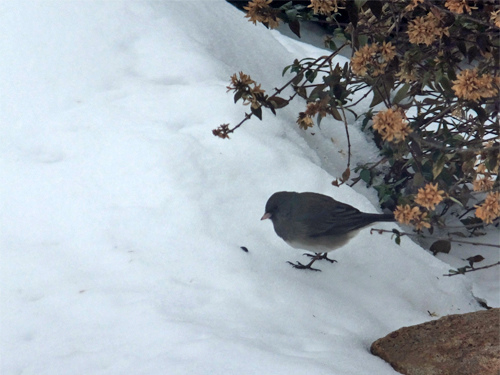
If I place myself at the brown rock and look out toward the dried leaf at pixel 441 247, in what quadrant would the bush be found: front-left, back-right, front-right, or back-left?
front-left

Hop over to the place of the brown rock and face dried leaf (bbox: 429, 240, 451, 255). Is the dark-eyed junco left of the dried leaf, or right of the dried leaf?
left

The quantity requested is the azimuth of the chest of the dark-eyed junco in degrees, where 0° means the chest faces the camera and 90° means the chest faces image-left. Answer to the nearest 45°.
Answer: approximately 90°

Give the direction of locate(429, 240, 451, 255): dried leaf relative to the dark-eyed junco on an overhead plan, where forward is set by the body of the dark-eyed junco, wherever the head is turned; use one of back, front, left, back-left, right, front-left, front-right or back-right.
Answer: back-right

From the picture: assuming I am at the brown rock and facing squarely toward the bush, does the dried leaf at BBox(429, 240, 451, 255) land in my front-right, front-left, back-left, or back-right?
front-right

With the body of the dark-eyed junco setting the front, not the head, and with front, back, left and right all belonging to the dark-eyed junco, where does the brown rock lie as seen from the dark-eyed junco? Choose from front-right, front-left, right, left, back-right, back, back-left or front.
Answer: back-left
